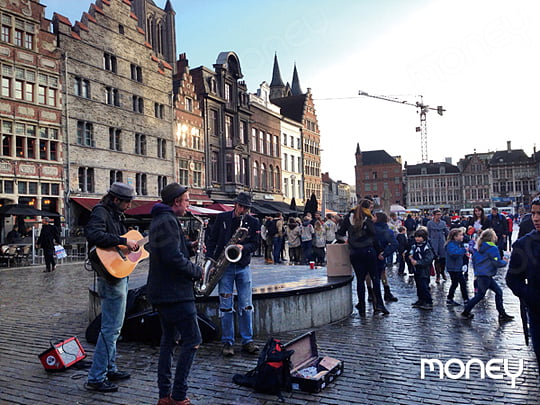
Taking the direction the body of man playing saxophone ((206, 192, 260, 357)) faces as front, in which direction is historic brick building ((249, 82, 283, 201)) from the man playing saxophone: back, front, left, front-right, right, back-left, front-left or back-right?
back

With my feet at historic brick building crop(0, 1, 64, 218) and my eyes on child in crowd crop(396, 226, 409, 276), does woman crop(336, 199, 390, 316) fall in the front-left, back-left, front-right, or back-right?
front-right

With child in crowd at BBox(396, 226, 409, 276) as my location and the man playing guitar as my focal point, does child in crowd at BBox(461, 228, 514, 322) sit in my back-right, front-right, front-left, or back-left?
front-left

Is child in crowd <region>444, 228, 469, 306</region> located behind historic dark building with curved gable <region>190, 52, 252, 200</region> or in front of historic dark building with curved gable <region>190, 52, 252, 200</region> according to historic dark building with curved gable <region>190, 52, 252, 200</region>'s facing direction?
in front

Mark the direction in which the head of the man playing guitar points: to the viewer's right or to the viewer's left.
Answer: to the viewer's right

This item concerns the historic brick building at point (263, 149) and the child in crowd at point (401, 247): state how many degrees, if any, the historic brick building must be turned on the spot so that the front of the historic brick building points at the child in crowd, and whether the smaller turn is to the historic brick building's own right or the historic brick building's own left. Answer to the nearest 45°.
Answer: approximately 45° to the historic brick building's own right

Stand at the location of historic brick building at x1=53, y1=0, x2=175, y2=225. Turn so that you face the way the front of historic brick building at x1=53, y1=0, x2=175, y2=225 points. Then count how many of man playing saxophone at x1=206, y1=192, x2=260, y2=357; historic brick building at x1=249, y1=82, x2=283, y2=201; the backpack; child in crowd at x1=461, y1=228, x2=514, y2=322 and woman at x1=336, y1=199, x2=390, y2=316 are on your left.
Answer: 1

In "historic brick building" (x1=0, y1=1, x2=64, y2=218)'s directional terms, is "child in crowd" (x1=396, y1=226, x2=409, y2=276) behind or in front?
in front

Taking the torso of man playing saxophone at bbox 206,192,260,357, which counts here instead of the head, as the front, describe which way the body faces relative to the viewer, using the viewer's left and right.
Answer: facing the viewer

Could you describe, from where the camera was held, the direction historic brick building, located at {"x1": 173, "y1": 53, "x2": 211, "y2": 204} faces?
facing the viewer and to the right of the viewer

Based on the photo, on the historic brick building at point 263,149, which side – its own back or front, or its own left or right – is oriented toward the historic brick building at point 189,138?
right

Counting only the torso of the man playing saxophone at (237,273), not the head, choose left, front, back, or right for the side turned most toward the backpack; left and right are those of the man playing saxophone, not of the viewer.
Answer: front

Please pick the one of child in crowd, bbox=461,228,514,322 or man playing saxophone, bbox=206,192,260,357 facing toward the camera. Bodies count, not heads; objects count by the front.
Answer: the man playing saxophone

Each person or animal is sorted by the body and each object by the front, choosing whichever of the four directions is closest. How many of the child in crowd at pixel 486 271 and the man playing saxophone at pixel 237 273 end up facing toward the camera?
1

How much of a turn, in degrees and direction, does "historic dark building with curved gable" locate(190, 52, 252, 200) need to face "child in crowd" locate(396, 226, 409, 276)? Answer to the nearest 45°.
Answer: approximately 45° to its right

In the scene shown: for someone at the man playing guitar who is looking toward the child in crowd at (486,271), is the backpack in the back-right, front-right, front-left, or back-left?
front-right

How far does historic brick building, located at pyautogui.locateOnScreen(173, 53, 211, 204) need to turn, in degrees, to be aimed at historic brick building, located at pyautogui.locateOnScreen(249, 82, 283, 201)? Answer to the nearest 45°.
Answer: approximately 90° to its left

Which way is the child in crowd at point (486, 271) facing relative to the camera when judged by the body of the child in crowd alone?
to the viewer's right
